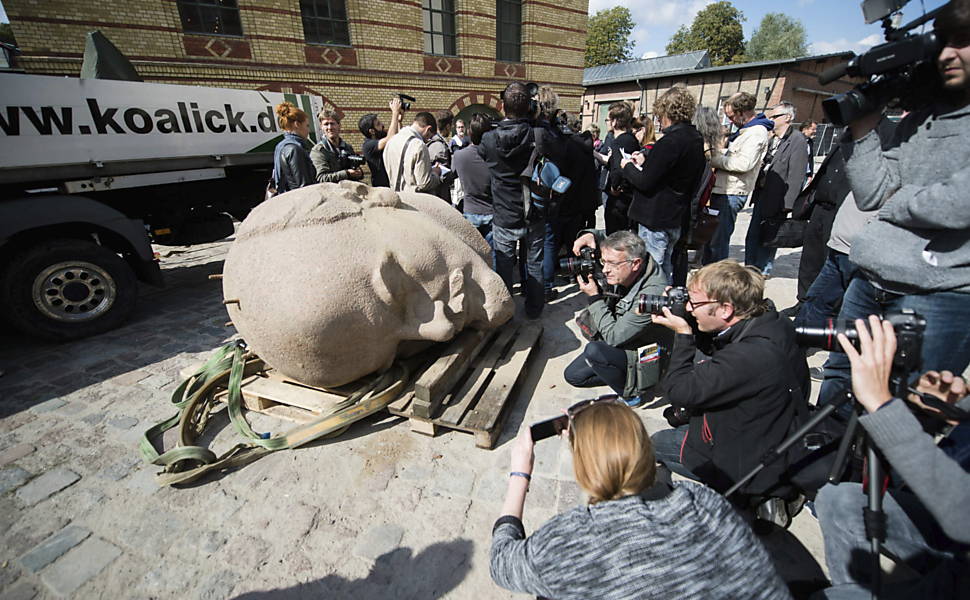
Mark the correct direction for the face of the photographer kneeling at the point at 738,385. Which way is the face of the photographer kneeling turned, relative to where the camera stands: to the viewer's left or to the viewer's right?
to the viewer's left

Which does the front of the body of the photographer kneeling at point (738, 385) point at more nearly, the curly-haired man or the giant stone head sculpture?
the giant stone head sculpture

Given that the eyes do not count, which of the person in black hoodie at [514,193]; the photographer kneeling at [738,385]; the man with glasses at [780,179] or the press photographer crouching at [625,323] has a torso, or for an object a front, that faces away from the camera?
the person in black hoodie

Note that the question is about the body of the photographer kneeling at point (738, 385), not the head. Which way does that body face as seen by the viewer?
to the viewer's left

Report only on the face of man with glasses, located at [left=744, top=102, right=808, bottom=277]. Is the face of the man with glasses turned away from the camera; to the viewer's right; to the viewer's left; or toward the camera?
to the viewer's left

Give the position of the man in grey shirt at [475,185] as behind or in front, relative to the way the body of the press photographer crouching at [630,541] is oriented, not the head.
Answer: in front

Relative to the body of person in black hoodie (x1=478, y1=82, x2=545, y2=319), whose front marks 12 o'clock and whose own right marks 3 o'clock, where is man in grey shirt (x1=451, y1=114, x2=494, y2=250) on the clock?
The man in grey shirt is roughly at 11 o'clock from the person in black hoodie.

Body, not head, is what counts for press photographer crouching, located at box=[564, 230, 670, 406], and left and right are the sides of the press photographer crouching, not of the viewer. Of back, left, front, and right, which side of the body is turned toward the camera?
left

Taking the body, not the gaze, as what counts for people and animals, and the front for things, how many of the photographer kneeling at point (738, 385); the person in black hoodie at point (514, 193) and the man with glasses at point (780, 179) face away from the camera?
1

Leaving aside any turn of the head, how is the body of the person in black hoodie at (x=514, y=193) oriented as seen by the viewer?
away from the camera

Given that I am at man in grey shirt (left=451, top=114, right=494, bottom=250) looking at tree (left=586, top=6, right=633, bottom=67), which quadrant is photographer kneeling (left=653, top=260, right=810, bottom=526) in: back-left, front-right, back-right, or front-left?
back-right

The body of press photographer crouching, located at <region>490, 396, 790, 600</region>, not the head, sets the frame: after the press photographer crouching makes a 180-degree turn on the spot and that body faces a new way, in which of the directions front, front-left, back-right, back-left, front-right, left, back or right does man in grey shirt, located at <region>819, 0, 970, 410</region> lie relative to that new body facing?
left

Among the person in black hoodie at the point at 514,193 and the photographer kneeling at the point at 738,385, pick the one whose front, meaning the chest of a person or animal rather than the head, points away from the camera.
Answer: the person in black hoodie

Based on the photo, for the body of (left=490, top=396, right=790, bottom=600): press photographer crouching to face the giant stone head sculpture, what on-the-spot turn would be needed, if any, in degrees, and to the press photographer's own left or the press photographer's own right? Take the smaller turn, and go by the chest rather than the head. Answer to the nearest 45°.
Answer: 0° — they already face it

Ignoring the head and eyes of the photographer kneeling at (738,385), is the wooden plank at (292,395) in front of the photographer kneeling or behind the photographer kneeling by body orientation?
in front

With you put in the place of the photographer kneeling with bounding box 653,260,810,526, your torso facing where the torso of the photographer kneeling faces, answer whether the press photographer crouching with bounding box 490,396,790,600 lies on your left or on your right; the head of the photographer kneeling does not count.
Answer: on your left

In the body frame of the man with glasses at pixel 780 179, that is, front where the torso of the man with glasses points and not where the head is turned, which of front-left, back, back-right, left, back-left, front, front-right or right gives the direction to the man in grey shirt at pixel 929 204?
left

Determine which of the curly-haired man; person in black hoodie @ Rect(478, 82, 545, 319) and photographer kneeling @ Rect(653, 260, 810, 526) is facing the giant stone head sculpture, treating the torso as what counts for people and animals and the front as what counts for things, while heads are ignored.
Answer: the photographer kneeling

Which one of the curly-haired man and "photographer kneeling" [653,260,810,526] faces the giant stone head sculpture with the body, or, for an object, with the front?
the photographer kneeling

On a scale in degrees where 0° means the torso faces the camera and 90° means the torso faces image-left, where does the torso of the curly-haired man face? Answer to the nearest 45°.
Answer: approximately 135°
